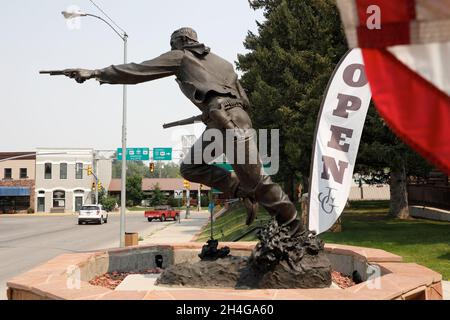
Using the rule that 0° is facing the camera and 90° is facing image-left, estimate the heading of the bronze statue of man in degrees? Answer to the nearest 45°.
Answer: approximately 135°

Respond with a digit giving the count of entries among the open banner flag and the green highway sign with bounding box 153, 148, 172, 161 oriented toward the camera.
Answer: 2

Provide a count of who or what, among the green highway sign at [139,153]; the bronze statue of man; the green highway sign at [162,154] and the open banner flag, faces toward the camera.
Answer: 3

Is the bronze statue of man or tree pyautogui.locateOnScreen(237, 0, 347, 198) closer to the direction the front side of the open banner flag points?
the bronze statue of man

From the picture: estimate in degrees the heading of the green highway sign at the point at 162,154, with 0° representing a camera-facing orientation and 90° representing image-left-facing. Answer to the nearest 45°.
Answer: approximately 0°

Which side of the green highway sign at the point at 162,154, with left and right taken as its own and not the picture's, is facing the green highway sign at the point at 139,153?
right

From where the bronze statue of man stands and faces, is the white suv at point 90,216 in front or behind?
in front

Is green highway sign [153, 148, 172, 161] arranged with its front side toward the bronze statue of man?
yes

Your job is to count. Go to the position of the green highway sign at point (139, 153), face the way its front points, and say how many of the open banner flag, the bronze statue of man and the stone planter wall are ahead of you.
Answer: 3

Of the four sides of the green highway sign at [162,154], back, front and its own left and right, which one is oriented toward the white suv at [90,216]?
right

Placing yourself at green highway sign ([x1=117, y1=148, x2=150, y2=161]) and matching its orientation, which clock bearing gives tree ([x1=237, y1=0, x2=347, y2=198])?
The tree is roughly at 11 o'clock from the green highway sign.
